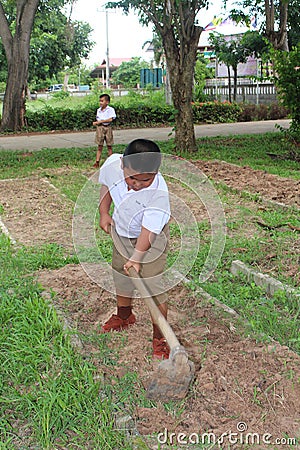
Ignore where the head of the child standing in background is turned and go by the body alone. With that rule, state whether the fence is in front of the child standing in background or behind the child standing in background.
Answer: behind

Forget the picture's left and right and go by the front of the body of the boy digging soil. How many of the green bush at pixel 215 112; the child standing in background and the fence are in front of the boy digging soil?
0

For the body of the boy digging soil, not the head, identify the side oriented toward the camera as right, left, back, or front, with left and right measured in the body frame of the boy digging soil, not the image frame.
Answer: front

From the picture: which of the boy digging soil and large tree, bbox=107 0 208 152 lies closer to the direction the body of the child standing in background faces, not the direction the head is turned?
the boy digging soil

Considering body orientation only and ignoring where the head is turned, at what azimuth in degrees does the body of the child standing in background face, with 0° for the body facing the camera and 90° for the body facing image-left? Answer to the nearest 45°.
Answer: approximately 45°

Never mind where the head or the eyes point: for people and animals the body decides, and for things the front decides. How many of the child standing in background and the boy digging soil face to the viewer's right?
0

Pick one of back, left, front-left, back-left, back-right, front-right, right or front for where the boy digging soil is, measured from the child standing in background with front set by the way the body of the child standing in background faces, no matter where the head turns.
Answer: front-left

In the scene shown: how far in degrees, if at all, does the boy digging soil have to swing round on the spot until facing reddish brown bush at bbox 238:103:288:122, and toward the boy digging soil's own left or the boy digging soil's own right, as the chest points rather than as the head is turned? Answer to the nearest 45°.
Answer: approximately 180°

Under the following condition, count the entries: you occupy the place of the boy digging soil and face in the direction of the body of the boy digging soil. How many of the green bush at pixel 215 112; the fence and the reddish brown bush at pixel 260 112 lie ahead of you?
0

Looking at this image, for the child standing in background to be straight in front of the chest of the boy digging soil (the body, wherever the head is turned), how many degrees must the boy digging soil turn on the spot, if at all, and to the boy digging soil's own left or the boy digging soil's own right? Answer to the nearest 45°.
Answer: approximately 180°

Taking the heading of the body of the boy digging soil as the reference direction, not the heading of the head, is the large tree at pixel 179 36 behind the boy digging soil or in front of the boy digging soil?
behind

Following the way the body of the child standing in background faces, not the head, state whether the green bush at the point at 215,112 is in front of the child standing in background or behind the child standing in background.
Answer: behind

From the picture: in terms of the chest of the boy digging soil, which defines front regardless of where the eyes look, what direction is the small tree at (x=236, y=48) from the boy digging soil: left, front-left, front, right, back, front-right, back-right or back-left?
back

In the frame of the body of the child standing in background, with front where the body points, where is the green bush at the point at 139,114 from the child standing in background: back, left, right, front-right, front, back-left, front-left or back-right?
back-right

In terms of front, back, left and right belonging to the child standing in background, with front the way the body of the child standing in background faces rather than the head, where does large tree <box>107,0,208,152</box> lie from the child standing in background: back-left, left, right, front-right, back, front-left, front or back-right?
back
